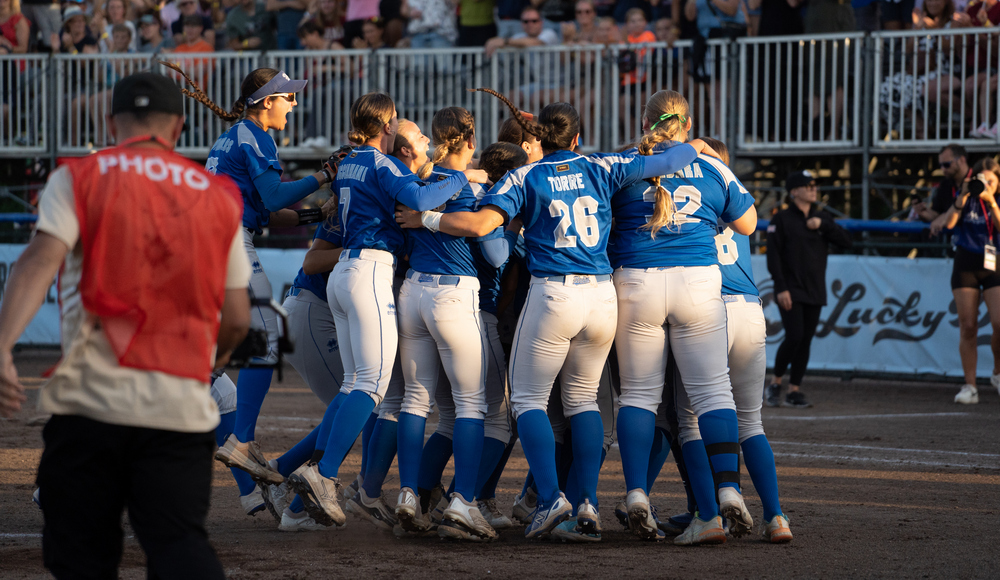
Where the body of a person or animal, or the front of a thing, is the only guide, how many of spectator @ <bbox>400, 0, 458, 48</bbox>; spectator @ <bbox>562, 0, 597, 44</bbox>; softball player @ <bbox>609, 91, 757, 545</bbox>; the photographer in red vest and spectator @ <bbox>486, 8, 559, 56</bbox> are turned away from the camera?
2

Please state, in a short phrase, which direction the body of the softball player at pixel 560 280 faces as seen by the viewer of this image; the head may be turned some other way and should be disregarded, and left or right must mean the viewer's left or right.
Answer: facing away from the viewer

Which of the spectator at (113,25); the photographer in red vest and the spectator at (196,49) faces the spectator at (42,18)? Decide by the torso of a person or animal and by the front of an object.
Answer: the photographer in red vest

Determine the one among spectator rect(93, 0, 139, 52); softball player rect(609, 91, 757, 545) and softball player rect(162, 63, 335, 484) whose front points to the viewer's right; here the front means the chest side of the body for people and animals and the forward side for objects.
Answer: softball player rect(162, 63, 335, 484)

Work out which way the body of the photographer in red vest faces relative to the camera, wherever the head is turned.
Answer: away from the camera

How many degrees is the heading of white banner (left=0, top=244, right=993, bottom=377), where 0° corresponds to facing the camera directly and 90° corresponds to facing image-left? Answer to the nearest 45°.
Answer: approximately 0°

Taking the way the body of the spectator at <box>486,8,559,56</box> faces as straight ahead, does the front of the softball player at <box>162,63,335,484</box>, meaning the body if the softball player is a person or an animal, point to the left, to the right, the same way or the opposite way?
to the left

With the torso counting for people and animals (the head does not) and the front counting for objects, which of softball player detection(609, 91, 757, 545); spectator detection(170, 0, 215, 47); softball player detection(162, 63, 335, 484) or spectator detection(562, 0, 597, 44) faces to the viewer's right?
softball player detection(162, 63, 335, 484)

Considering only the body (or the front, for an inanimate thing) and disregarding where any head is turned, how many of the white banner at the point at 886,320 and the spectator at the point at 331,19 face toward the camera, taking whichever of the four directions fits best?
2
